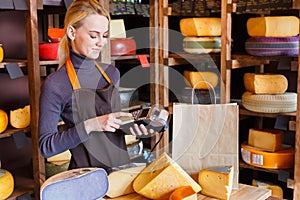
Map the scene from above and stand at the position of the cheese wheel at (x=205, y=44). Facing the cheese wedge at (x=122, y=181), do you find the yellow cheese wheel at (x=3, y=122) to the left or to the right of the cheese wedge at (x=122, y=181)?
right

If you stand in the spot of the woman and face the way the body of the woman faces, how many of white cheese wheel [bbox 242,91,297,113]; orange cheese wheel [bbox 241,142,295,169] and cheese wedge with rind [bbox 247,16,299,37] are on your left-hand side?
3

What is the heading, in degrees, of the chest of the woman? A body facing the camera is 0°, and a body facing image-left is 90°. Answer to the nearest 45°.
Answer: approximately 315°

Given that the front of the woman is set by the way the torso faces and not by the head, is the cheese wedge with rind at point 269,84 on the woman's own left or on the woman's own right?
on the woman's own left

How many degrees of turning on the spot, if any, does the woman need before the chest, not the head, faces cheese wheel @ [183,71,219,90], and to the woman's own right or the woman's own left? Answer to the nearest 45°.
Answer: approximately 90° to the woman's own left

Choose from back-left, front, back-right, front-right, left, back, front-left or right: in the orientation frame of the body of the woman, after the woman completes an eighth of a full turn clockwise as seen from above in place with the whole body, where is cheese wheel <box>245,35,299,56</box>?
back-left

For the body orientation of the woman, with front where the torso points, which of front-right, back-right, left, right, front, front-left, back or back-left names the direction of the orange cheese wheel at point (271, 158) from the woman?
left

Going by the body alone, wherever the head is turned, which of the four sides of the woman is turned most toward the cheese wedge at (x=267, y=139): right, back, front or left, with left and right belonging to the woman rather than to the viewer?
left

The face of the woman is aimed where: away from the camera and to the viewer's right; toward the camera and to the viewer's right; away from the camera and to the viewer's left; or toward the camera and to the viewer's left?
toward the camera and to the viewer's right
